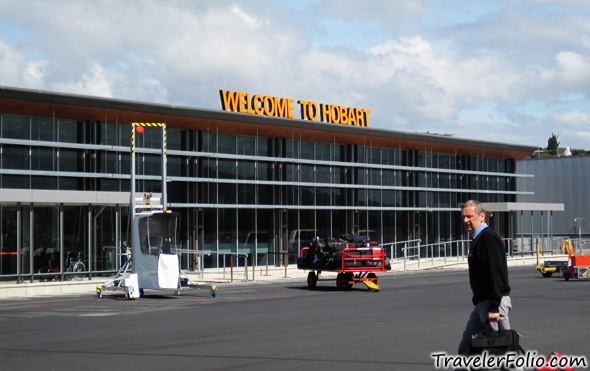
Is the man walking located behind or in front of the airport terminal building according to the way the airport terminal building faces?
in front

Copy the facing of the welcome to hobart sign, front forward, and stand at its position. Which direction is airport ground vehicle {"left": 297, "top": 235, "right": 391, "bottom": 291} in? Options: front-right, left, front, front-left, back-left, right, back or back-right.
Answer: front-right
